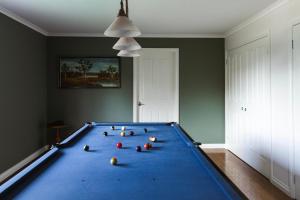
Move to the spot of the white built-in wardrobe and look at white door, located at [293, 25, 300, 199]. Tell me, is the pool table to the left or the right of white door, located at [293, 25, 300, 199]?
right

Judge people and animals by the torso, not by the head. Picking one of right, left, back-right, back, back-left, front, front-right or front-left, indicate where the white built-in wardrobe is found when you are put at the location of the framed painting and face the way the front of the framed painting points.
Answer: front-left

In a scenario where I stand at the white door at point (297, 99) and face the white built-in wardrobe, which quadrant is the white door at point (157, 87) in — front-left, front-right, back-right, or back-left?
front-left

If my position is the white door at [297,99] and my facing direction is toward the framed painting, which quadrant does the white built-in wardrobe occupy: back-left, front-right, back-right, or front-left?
front-right

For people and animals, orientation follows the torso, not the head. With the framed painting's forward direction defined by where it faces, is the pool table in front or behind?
in front

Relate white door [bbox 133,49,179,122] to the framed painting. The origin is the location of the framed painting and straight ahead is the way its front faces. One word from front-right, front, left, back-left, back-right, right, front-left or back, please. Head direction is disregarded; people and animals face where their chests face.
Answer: left

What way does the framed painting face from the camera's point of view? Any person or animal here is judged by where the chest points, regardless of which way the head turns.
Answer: toward the camera

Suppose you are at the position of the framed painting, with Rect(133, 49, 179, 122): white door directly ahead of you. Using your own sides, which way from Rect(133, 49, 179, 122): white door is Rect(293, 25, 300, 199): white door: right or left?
right

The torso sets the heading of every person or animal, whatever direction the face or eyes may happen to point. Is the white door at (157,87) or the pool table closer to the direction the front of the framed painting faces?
the pool table

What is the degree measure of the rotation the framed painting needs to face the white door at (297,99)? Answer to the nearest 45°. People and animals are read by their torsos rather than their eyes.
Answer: approximately 45° to its left

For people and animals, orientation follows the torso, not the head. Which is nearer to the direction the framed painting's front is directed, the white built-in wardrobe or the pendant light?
the pendant light

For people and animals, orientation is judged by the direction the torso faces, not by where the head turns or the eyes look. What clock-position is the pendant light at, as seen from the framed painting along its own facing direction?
The pendant light is roughly at 12 o'clock from the framed painting.
